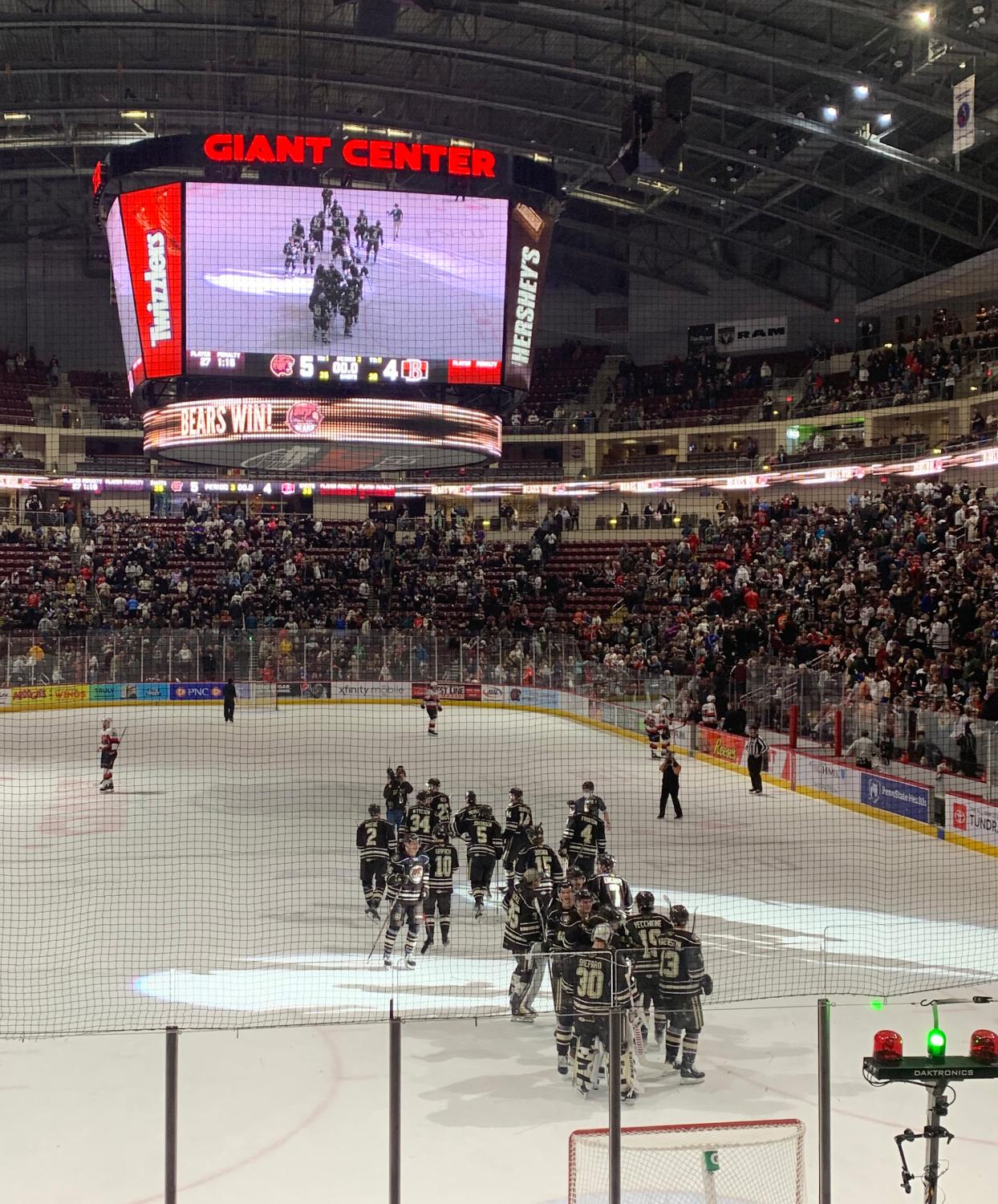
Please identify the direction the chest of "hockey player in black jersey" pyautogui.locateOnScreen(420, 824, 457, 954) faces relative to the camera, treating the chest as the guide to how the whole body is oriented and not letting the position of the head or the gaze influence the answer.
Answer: away from the camera

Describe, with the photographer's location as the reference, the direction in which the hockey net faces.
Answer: facing away from the viewer

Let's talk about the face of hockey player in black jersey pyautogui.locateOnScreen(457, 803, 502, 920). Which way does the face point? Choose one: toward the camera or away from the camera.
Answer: away from the camera

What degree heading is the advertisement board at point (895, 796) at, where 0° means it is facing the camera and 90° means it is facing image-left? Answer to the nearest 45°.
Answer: approximately 45°

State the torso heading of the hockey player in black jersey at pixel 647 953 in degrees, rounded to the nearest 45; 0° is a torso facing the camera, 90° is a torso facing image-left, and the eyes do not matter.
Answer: approximately 180°

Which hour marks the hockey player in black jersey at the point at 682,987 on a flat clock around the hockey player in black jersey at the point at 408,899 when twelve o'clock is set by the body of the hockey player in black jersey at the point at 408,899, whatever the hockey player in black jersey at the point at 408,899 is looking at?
the hockey player in black jersey at the point at 682,987 is roughly at 11 o'clock from the hockey player in black jersey at the point at 408,899.

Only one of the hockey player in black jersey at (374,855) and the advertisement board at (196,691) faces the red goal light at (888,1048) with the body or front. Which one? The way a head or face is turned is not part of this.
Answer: the advertisement board
